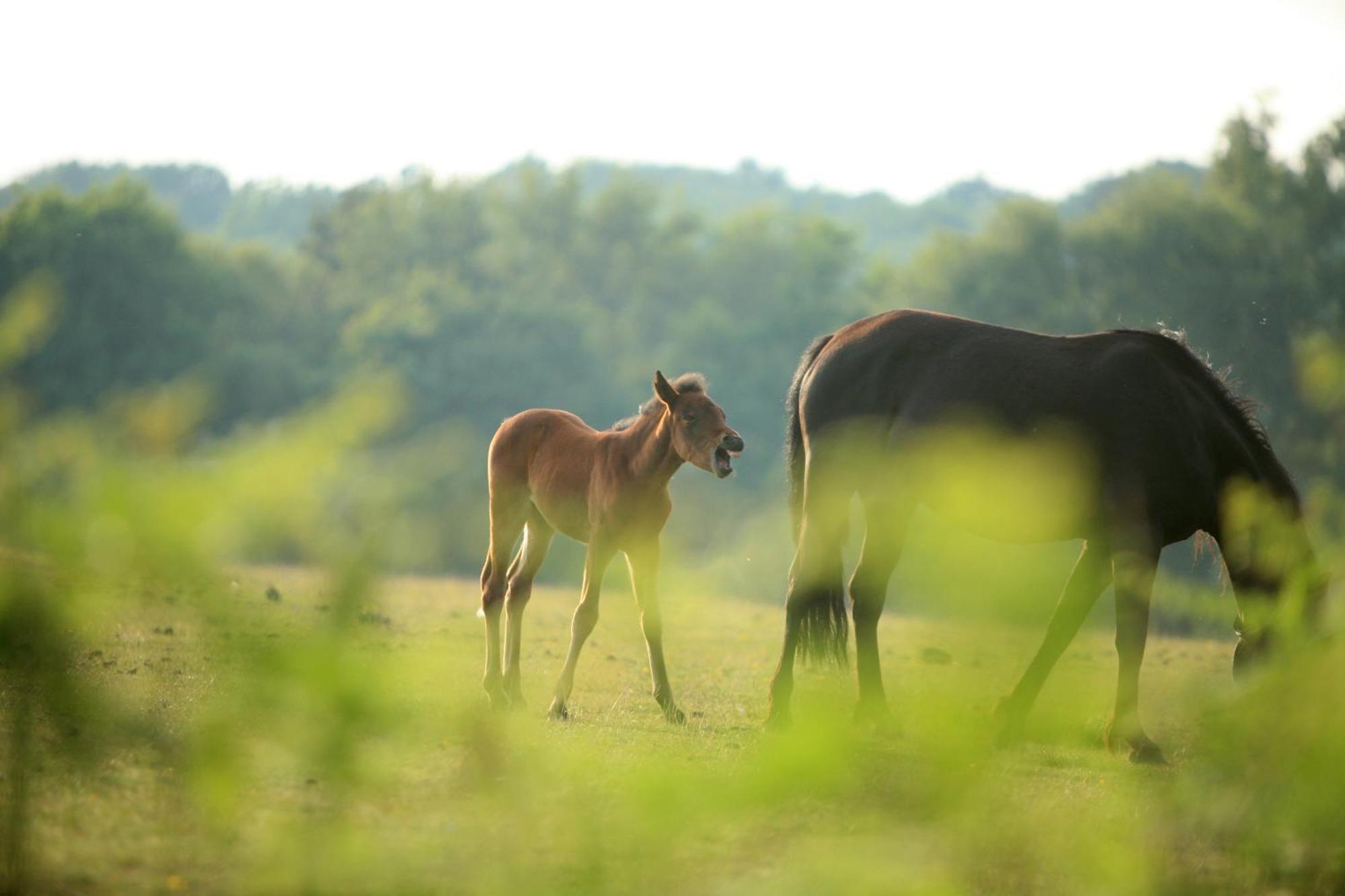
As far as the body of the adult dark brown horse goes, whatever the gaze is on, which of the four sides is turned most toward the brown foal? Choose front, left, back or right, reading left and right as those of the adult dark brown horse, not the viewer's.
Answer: back

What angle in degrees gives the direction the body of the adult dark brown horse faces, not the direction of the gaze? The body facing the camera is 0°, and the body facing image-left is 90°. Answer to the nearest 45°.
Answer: approximately 270°
